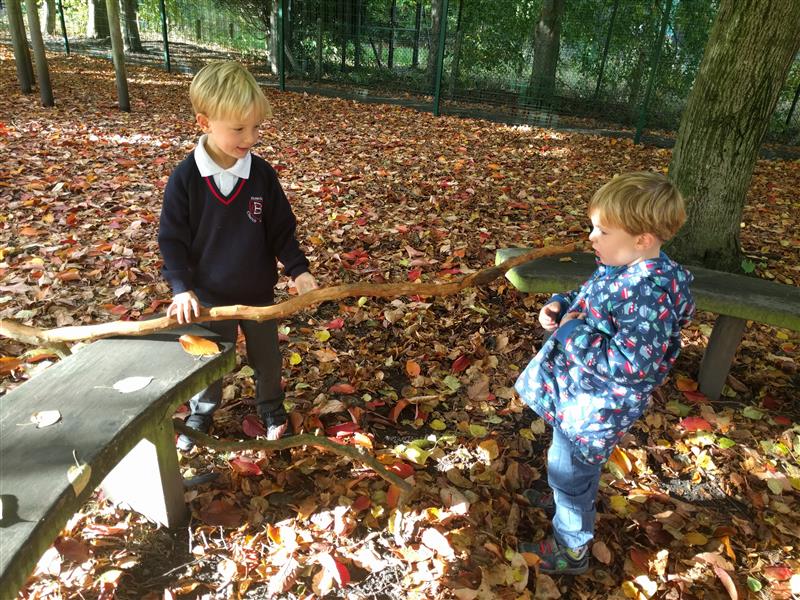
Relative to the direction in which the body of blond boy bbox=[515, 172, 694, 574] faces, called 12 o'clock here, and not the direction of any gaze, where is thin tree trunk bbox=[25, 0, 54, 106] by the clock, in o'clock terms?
The thin tree trunk is roughly at 1 o'clock from the blond boy.

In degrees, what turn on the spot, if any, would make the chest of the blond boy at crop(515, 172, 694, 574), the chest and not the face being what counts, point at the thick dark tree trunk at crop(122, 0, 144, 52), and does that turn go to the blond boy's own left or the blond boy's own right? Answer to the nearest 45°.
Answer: approximately 45° to the blond boy's own right

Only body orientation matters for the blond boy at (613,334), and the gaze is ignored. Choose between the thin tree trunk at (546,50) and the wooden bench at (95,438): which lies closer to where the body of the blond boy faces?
the wooden bench

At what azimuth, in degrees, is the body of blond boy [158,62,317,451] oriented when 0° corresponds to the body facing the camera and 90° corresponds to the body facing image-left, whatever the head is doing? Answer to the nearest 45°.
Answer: approximately 0°

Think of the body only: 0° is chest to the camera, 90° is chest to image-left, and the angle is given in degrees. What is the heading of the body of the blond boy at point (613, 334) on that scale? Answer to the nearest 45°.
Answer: approximately 90°

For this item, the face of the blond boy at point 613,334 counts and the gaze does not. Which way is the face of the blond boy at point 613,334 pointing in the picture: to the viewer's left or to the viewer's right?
to the viewer's left

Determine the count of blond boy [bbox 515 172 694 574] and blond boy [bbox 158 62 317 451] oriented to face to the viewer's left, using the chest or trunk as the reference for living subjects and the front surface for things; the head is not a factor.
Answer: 1

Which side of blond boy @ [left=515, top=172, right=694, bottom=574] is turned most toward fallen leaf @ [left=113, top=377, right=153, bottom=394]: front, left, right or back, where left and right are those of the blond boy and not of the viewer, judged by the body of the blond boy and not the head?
front

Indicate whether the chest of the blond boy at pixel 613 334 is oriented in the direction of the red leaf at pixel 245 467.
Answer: yes

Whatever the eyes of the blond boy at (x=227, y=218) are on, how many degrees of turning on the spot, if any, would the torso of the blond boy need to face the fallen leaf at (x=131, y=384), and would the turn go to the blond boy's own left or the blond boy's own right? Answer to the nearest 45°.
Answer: approximately 45° to the blond boy's own right

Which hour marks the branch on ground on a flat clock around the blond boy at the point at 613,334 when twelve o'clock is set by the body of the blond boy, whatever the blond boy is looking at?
The branch on ground is roughly at 12 o'clock from the blond boy.

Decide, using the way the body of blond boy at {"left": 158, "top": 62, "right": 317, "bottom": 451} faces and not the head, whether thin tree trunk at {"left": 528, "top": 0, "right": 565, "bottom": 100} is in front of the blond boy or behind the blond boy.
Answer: behind
